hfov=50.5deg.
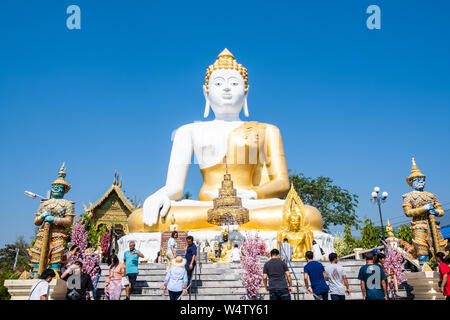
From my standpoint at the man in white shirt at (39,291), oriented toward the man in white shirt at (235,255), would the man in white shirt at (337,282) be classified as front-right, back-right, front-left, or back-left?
front-right

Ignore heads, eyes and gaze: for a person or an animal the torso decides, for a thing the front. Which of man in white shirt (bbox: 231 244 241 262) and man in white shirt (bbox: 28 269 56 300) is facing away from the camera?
man in white shirt (bbox: 231 244 241 262)

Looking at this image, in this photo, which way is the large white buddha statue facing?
toward the camera

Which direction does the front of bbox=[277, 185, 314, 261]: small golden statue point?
toward the camera

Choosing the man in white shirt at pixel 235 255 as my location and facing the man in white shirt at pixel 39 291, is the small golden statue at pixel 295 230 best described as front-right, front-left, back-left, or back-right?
back-left

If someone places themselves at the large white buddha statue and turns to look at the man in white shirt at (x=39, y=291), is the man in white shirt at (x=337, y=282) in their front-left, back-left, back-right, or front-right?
front-left

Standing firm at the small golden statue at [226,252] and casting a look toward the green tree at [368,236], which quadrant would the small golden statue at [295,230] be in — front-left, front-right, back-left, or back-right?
front-right

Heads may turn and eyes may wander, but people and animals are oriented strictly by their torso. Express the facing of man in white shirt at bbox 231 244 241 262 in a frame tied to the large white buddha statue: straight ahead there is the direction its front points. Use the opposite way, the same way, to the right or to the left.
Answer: the opposite way

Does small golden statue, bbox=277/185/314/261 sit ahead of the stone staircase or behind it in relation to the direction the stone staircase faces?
behind

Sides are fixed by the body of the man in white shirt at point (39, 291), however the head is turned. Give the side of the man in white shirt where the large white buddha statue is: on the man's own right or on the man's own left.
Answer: on the man's own left

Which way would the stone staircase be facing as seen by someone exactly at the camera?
facing the viewer

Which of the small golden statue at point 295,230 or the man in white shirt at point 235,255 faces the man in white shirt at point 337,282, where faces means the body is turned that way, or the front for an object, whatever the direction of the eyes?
the small golden statue

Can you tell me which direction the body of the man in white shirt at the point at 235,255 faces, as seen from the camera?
away from the camera
